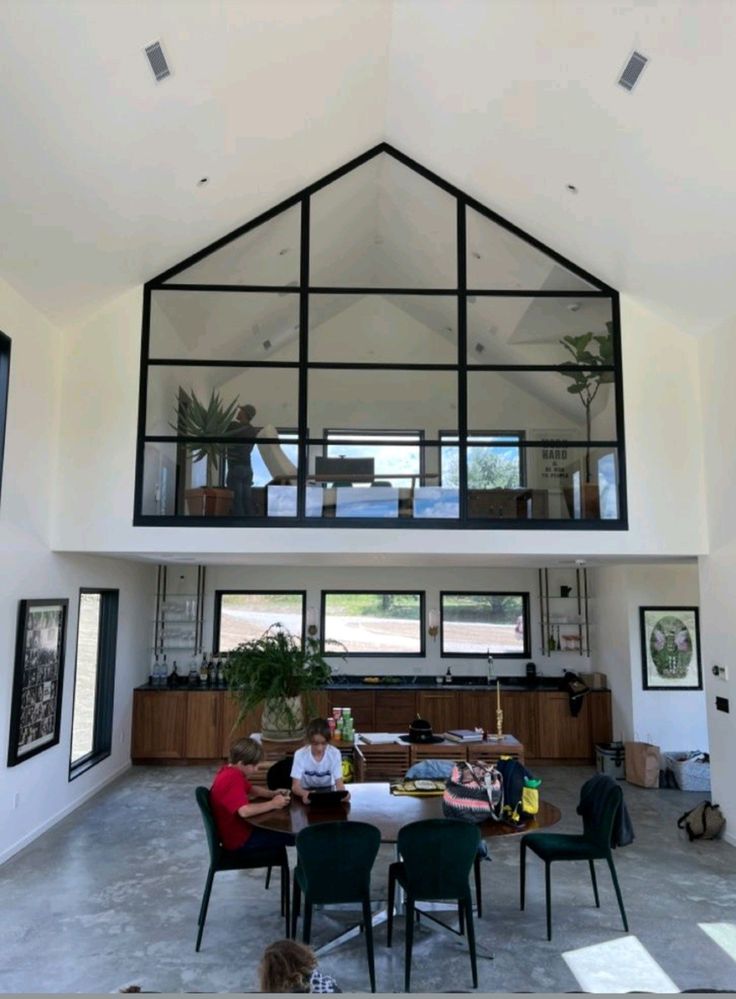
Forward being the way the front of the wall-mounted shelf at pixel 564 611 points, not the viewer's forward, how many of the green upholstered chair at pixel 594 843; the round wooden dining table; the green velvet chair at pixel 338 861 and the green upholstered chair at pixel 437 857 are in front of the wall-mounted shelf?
4

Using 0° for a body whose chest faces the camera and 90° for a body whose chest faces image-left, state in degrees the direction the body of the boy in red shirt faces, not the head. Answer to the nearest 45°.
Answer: approximately 270°

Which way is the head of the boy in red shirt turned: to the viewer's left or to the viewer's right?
to the viewer's right

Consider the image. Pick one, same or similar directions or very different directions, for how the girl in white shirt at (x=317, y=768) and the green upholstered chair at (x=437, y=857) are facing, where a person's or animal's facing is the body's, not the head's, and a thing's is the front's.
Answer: very different directions

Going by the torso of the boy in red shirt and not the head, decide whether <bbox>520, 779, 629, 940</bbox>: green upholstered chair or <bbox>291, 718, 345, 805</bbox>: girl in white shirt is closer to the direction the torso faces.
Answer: the green upholstered chair

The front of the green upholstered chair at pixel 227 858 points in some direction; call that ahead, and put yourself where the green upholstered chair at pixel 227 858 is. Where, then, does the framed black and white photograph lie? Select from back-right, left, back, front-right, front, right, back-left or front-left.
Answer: back-left

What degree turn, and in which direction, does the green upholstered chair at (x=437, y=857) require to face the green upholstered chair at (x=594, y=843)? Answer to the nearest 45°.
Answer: approximately 45° to its right

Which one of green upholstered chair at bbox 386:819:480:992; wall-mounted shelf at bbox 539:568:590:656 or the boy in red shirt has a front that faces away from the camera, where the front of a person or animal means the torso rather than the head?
the green upholstered chair

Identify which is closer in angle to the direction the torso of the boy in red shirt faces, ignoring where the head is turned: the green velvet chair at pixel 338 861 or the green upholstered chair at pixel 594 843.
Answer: the green upholstered chair

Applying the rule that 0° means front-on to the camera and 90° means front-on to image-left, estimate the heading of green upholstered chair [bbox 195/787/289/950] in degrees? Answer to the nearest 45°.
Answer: approximately 270°

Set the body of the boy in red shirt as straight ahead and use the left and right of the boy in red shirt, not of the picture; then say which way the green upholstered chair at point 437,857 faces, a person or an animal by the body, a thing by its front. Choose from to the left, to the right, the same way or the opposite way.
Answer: to the left

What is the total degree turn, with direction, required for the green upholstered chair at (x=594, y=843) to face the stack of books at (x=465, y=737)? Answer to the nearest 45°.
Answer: approximately 45° to its right

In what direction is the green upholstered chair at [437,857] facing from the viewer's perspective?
away from the camera
